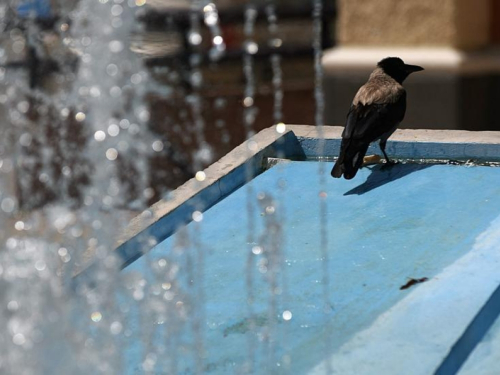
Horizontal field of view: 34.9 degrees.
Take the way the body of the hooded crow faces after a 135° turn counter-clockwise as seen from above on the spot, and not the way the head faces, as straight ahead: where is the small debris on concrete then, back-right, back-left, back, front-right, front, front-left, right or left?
left

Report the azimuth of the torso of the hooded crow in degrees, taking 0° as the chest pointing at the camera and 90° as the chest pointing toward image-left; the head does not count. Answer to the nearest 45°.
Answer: approximately 225°
